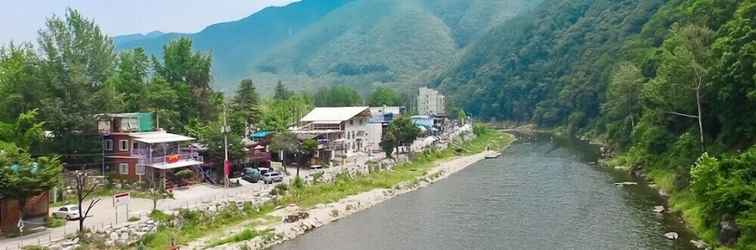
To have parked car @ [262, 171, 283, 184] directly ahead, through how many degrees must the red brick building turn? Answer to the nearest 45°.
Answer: approximately 45° to its left

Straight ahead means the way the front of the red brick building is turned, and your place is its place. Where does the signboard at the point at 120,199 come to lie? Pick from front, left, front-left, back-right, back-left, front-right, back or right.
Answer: front-right

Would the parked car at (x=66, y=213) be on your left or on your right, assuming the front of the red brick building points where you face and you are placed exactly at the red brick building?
on your right

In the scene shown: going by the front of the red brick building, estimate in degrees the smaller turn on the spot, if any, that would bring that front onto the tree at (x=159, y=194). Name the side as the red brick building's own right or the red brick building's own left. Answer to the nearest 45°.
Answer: approximately 45° to the red brick building's own right

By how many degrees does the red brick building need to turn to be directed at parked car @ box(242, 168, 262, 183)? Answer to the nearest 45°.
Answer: approximately 45° to its left

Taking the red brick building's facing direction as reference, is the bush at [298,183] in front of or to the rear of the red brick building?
in front

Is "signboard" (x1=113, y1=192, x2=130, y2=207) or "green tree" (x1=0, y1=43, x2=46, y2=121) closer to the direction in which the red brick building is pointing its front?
the signboard

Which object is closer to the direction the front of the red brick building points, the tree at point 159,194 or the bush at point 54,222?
the tree

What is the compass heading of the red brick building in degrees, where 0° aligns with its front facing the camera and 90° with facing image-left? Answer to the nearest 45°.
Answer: approximately 315°

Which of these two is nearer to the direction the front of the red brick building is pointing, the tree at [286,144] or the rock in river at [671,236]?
the rock in river

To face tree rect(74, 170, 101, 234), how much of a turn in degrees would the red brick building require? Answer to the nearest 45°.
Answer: approximately 45° to its right
